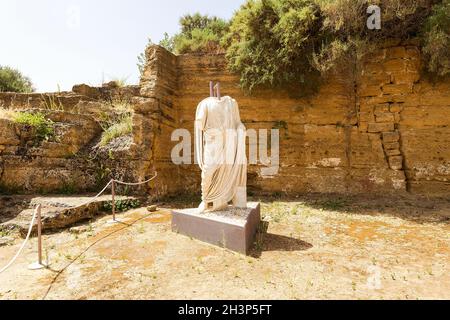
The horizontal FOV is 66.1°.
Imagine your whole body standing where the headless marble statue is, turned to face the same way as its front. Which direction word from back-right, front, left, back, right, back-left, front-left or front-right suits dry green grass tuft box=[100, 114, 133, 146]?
back-right

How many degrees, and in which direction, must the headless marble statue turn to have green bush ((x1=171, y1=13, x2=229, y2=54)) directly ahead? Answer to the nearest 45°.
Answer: approximately 180°

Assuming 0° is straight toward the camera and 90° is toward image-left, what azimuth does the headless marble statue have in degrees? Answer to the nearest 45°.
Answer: approximately 0°

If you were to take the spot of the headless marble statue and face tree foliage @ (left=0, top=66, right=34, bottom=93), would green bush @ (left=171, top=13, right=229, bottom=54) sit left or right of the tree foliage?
right

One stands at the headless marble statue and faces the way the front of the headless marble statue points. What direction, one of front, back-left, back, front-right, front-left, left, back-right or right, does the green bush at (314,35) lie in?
back-left

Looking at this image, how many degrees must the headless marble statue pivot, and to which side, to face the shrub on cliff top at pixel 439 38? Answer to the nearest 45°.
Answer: approximately 90° to its left

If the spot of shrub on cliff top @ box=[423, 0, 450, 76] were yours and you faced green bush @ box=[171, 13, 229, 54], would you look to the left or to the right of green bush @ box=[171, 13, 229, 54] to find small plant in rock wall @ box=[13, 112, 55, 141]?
left
